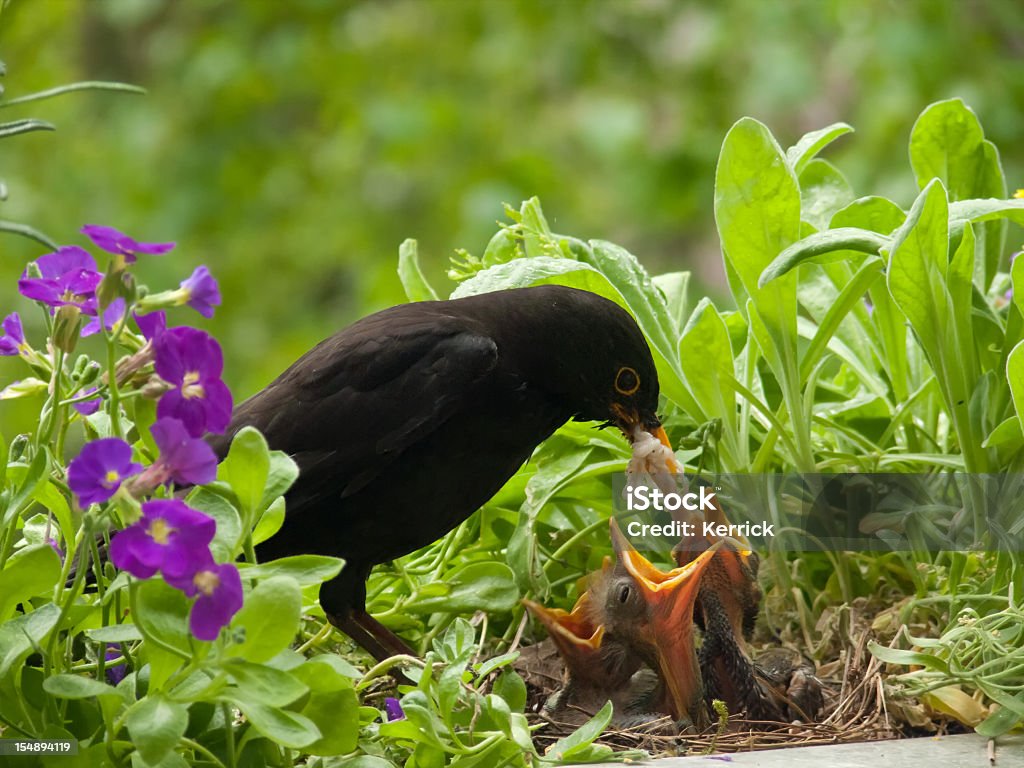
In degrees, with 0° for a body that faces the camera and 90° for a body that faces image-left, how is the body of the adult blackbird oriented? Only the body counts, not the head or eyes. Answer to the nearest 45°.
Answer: approximately 270°
